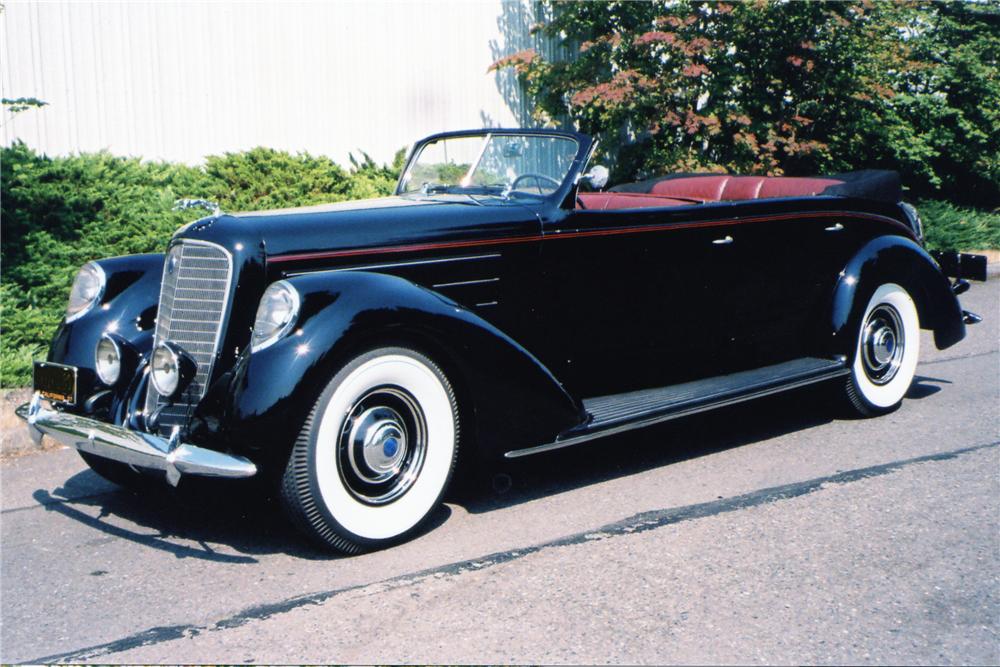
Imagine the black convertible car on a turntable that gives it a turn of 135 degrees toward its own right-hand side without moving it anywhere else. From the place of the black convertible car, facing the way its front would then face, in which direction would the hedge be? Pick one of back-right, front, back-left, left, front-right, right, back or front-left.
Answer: front-left

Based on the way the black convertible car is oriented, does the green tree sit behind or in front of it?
behind

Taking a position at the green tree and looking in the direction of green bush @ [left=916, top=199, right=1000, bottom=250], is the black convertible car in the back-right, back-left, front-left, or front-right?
back-right

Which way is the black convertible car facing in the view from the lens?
facing the viewer and to the left of the viewer

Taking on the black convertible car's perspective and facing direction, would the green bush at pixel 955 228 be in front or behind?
behind
